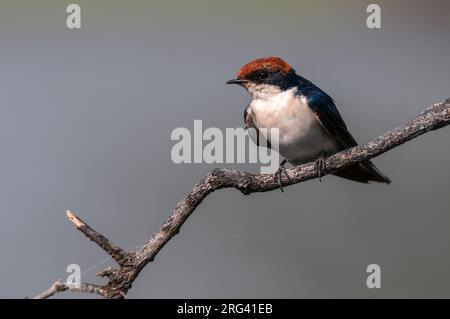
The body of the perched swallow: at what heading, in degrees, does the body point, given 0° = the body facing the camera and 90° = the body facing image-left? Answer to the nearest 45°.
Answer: approximately 45°
